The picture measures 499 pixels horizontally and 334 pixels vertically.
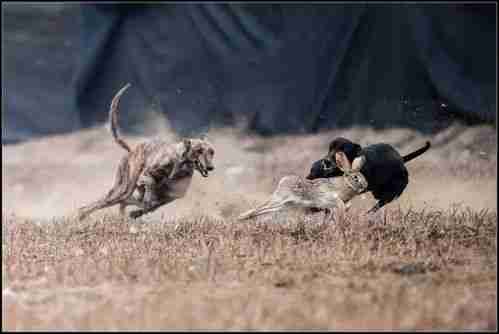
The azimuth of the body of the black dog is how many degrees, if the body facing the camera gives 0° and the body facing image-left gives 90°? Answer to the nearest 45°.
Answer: approximately 90°

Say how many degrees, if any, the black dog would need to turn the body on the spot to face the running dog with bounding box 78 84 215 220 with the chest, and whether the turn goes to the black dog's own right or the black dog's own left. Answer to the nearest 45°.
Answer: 0° — it already faces it
